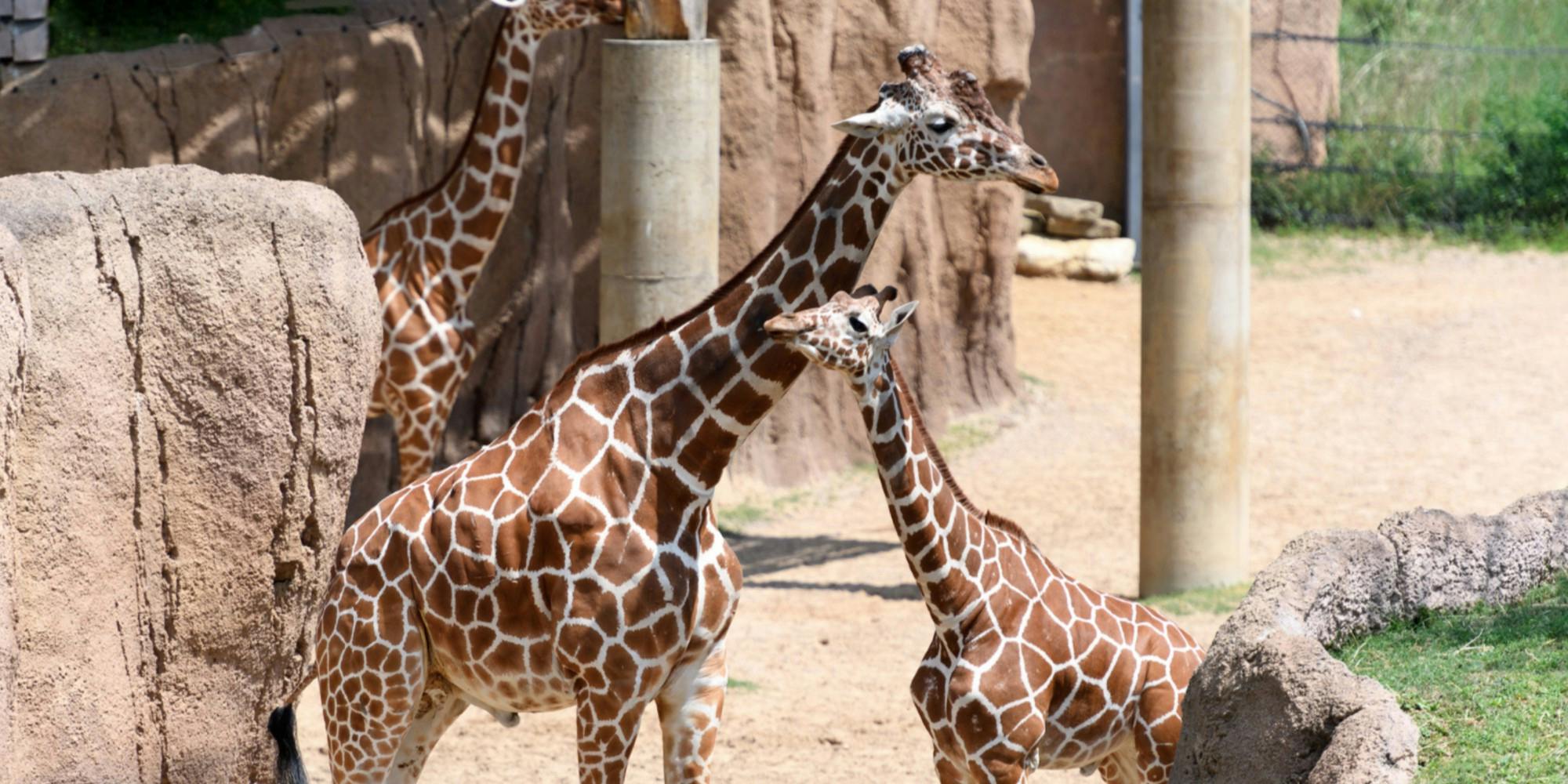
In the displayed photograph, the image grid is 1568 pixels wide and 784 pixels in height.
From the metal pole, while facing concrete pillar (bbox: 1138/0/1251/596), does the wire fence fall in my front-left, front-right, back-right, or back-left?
back-left

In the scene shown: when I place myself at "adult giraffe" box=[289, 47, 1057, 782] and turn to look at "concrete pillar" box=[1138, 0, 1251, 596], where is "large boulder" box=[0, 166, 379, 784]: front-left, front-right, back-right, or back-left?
back-left

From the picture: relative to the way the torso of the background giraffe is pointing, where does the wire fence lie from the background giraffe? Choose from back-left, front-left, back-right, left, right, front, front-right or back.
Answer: front-left

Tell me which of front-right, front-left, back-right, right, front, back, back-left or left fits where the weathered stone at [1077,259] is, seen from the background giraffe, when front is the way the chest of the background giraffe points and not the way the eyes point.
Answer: front-left

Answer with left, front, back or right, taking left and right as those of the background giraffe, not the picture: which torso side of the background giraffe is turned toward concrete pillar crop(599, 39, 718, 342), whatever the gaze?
front

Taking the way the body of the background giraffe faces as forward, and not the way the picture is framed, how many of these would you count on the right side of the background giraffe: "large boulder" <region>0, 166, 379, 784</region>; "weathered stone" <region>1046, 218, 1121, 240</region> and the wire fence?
1

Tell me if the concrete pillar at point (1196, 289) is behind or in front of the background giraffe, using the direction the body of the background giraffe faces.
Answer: in front

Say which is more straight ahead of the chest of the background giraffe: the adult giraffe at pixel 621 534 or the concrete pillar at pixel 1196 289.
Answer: the concrete pillar

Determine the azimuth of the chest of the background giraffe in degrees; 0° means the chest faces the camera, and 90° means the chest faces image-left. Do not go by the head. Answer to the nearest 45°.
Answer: approximately 270°

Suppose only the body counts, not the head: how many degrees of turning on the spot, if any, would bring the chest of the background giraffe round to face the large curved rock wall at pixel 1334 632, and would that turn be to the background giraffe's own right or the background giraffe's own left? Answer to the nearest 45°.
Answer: approximately 45° to the background giraffe's own right
